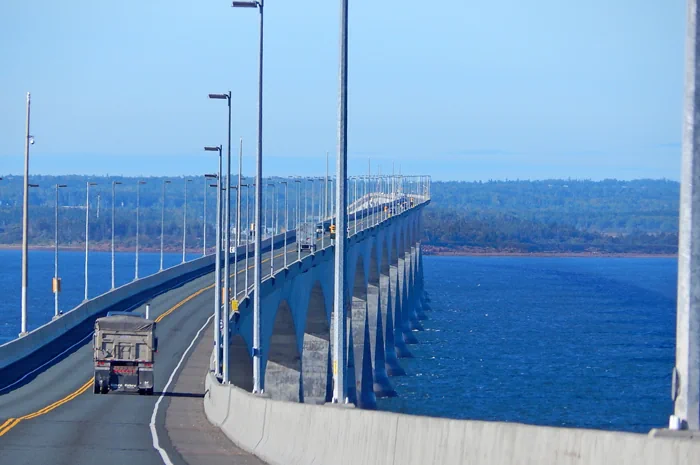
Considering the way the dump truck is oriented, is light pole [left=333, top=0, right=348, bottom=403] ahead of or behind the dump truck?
behind

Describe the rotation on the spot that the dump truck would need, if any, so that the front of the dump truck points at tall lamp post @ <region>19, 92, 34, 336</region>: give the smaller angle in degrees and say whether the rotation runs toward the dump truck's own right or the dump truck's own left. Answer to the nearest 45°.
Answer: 0° — it already faces it

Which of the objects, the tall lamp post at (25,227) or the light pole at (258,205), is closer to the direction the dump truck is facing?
the tall lamp post

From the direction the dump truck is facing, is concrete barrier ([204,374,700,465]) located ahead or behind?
behind

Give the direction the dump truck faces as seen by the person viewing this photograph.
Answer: facing away from the viewer

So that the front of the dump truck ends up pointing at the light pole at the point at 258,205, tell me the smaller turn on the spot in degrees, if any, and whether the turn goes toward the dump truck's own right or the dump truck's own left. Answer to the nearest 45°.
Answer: approximately 135° to the dump truck's own right
